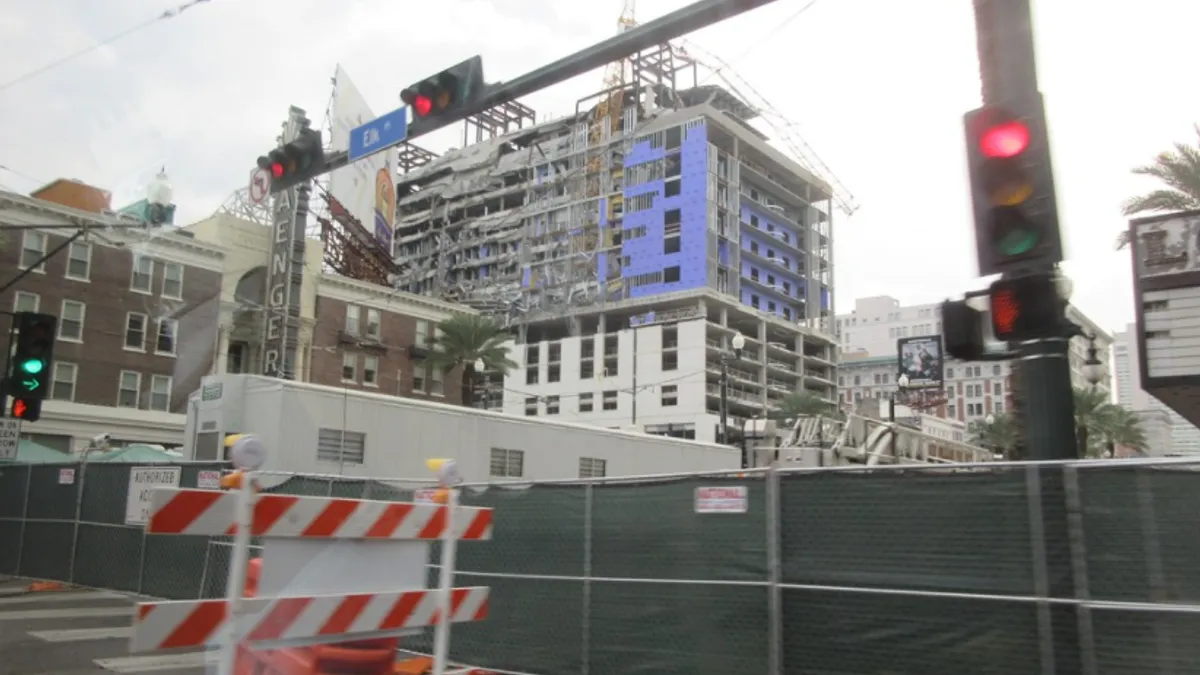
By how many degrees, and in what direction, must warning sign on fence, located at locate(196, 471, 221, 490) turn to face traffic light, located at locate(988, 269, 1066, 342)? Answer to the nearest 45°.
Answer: approximately 45° to its left

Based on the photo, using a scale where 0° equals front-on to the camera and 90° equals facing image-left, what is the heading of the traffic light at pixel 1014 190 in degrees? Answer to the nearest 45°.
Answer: approximately 0°

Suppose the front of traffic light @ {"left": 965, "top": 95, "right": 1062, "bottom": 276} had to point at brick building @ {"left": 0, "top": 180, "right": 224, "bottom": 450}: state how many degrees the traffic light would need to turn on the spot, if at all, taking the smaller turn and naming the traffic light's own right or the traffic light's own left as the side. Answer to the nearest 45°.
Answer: approximately 135° to the traffic light's own right

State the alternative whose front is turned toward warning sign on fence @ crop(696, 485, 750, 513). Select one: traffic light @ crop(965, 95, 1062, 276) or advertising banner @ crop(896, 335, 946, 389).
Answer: the advertising banner

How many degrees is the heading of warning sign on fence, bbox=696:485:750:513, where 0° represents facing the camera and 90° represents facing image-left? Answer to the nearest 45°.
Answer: approximately 0°

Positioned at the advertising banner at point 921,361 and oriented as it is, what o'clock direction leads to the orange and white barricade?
The orange and white barricade is roughly at 12 o'clock from the advertising banner.

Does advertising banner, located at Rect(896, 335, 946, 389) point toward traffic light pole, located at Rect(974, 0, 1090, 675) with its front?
yes

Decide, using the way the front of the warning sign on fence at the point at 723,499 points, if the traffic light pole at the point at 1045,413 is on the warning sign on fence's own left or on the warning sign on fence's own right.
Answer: on the warning sign on fence's own left
